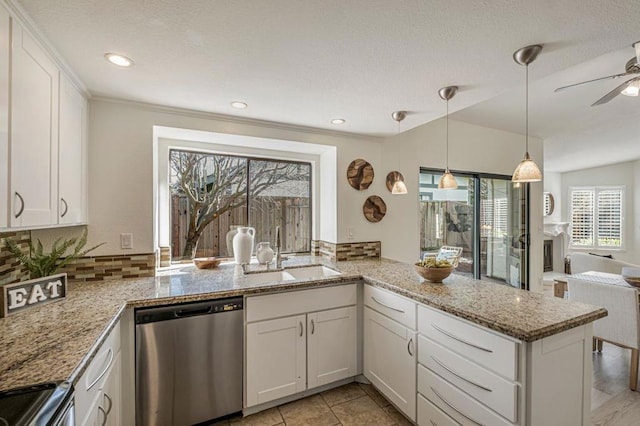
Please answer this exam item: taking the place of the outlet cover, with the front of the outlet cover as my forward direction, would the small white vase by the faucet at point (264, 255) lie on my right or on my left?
on my left

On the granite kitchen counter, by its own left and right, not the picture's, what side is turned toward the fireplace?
back

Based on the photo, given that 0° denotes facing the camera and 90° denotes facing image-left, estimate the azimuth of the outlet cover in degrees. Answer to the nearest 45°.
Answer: approximately 0°

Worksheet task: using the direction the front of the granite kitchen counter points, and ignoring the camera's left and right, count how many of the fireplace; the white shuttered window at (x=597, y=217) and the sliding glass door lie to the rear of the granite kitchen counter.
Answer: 3

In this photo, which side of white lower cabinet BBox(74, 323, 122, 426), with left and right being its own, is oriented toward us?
right

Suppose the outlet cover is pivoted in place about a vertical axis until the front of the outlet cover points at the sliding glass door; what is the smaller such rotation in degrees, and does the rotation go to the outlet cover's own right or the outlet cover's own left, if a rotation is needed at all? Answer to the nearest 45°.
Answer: approximately 90° to the outlet cover's own left

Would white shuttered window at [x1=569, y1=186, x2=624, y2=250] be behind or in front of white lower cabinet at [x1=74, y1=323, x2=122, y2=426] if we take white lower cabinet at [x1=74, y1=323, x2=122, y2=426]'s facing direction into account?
in front

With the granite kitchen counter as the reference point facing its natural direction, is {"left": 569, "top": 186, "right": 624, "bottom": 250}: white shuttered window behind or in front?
behind

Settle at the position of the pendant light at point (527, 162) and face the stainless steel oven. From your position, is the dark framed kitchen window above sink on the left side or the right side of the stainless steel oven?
right
